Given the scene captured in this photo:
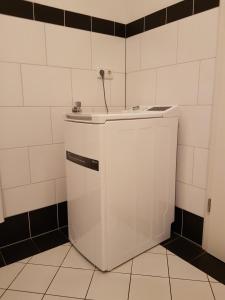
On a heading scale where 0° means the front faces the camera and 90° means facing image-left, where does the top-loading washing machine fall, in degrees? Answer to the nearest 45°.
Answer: approximately 45°
